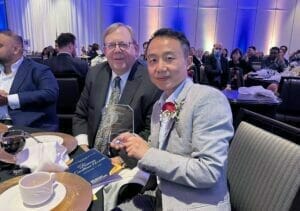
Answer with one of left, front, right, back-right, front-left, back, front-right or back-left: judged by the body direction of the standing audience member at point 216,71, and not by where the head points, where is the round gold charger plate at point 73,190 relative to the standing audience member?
front

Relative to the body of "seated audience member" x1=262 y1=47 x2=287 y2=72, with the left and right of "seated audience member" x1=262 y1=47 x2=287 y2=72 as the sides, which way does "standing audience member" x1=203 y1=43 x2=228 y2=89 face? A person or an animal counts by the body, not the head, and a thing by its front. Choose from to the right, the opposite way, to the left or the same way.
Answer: the same way

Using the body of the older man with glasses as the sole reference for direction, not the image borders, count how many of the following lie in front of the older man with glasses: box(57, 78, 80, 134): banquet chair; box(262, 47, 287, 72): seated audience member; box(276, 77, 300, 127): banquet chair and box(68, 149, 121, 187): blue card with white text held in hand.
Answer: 1

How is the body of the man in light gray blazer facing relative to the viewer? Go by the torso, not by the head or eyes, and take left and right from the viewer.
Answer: facing the viewer and to the left of the viewer

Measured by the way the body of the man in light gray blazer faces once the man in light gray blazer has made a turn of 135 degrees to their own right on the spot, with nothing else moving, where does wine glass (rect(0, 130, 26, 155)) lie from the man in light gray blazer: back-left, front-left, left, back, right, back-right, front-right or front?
left

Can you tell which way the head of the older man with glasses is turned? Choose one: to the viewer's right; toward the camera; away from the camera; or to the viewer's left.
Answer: toward the camera

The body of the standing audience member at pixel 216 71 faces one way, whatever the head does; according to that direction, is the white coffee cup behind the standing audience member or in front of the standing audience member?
in front

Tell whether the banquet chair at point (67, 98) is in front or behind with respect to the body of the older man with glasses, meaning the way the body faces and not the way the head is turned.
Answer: behind

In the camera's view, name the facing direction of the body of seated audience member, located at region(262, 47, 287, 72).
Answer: toward the camera

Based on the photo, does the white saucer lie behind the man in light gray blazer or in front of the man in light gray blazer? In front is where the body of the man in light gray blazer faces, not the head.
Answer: in front
